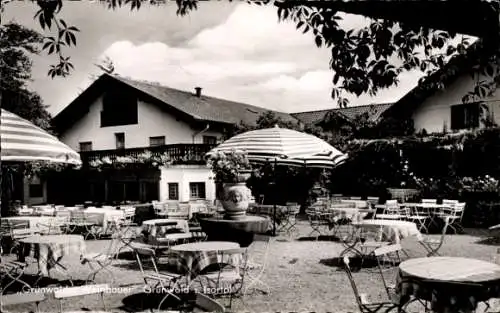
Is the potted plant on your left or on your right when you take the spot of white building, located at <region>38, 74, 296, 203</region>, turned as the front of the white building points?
on your left

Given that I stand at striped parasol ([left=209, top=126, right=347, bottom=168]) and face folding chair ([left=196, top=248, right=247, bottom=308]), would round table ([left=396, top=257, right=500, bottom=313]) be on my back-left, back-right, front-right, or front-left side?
front-left

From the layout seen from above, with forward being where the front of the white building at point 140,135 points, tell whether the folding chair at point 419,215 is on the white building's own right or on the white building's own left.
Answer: on the white building's own left

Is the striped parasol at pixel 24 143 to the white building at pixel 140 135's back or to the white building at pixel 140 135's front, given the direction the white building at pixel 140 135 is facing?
to the front

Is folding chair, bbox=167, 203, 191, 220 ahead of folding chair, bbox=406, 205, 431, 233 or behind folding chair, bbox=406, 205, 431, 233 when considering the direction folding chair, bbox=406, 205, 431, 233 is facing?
ahead

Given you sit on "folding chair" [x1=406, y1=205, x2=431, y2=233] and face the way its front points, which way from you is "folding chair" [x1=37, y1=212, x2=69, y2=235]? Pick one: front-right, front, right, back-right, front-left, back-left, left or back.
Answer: front

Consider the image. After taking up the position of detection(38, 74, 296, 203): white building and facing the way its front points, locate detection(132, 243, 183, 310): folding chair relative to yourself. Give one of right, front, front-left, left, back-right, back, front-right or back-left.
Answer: front-left

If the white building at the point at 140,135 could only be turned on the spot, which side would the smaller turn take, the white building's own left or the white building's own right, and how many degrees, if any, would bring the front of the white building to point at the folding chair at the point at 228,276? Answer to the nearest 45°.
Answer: approximately 45° to the white building's own left

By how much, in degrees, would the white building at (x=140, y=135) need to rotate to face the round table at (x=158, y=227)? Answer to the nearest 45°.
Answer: approximately 45° to its left

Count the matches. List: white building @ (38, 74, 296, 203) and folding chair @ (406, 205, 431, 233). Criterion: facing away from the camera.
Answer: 0
